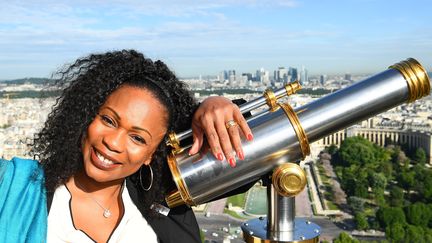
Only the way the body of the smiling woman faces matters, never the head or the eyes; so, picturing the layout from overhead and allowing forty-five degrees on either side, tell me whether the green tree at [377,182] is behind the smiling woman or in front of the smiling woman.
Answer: behind

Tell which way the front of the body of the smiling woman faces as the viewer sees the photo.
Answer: toward the camera

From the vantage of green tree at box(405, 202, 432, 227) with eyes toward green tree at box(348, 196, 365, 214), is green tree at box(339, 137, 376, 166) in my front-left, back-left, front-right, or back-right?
front-right

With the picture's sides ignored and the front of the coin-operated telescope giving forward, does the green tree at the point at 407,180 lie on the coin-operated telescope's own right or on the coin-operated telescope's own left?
on the coin-operated telescope's own left

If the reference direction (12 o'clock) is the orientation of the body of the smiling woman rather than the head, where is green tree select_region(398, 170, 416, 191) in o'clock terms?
The green tree is roughly at 7 o'clock from the smiling woman.

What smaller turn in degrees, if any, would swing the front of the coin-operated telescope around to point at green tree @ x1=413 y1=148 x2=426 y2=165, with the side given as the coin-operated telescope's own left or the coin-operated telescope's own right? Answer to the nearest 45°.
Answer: approximately 90° to the coin-operated telescope's own left

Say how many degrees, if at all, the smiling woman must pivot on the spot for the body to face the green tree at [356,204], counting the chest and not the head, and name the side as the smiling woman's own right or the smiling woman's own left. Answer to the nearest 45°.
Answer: approximately 135° to the smiling woman's own left

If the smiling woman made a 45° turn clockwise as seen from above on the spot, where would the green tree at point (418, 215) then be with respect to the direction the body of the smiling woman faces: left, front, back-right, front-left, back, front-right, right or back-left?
back

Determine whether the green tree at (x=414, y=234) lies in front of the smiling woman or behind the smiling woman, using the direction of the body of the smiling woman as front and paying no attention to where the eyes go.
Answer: behind

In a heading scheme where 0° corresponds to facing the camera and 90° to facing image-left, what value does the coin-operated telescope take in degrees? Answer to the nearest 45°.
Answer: approximately 270°

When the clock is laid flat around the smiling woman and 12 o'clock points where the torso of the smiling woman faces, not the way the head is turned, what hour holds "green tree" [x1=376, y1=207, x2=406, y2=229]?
The green tree is roughly at 7 o'clock from the smiling woman.
